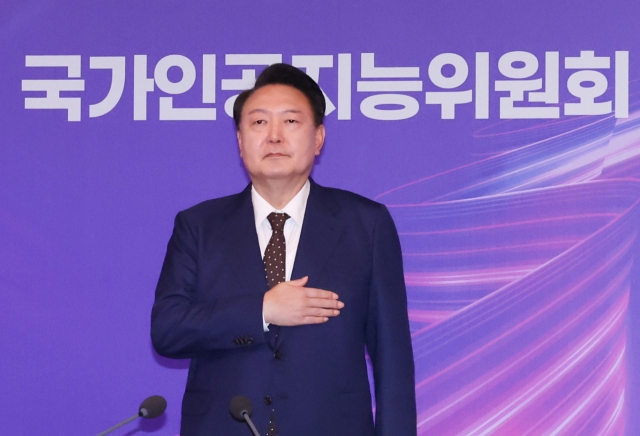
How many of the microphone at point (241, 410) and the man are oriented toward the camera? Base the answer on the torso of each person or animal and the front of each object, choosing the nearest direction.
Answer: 1

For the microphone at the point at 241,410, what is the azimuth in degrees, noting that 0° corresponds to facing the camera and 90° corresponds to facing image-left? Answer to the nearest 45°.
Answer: approximately 135°

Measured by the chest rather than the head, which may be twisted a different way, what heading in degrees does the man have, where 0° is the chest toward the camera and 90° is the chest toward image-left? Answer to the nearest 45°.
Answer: approximately 0°
